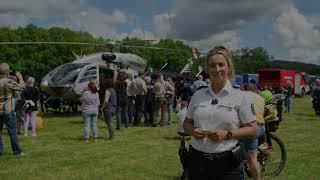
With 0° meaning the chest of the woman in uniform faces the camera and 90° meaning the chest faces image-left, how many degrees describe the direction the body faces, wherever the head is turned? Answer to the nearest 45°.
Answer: approximately 0°

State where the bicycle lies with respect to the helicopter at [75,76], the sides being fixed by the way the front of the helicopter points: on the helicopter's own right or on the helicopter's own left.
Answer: on the helicopter's own left

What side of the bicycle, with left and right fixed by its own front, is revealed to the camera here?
left

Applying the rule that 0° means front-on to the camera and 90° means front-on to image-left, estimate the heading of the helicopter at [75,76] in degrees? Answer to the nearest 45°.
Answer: approximately 45°

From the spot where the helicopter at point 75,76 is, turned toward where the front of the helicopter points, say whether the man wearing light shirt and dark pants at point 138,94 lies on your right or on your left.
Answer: on your left

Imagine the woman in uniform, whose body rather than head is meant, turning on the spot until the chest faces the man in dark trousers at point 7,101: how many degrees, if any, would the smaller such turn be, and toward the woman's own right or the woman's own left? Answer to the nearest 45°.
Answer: approximately 135° to the woman's own right
